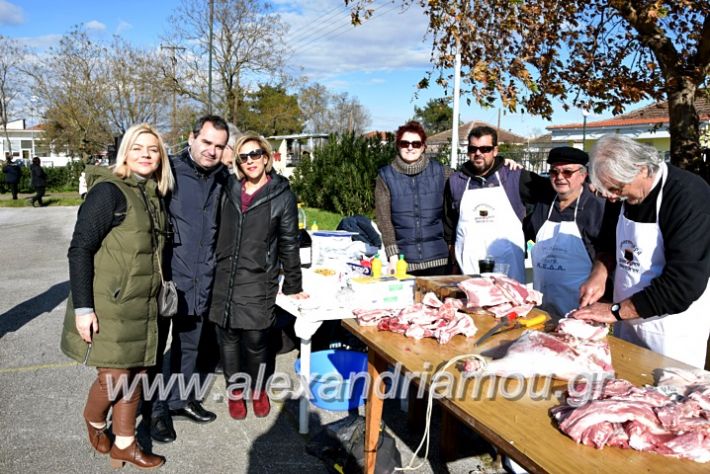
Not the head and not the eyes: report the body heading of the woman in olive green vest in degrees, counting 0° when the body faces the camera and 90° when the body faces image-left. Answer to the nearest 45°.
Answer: approximately 315°

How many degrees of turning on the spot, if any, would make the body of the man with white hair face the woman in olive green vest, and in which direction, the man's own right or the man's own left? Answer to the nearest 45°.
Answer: approximately 45° to the man's own right

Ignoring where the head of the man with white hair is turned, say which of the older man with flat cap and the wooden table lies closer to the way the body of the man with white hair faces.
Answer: the wooden table

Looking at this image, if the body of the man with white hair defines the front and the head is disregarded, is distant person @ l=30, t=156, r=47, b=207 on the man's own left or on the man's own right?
on the man's own right

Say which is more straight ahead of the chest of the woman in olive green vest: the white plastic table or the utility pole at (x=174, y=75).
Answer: the white plastic table

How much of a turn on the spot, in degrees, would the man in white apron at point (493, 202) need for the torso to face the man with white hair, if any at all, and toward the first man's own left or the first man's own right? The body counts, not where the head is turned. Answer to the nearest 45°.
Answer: approximately 45° to the first man's own left

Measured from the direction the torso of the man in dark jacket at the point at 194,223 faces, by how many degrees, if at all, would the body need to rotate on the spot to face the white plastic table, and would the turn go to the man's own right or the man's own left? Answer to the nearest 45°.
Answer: approximately 45° to the man's own left

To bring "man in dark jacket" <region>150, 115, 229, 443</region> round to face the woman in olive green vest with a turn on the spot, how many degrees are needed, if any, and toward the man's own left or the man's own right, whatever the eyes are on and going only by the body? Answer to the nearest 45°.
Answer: approximately 90° to the man's own right
